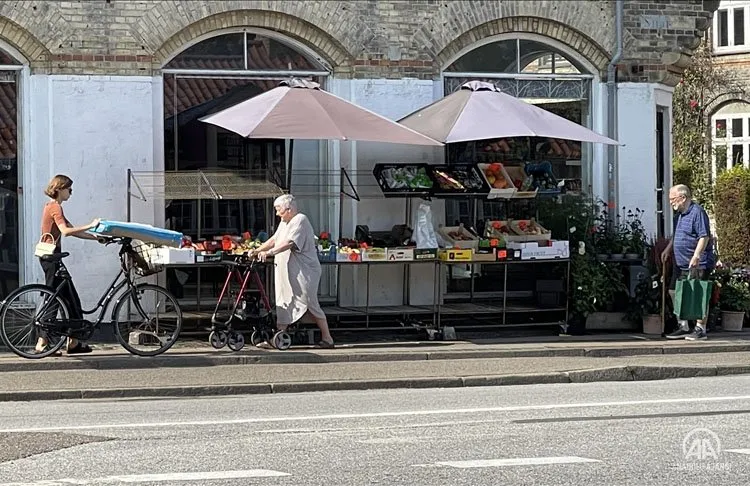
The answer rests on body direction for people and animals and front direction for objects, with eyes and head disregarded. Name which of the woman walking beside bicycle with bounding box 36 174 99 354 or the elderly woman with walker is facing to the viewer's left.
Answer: the elderly woman with walker

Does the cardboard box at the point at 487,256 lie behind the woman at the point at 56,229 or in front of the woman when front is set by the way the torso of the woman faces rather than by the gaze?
in front

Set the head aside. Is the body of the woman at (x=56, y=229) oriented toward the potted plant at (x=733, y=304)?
yes

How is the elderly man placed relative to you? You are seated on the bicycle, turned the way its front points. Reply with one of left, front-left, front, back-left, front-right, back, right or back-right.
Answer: front

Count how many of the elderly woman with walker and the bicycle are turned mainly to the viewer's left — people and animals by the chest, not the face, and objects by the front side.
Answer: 1

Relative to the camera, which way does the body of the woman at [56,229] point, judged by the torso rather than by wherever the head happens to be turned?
to the viewer's right

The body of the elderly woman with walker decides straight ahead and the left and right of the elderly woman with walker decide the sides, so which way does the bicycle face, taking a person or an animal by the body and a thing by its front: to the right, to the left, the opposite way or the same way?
the opposite way

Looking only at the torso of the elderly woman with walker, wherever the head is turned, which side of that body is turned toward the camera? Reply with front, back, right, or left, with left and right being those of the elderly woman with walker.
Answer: left

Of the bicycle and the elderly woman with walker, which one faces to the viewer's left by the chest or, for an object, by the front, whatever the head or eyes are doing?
the elderly woman with walker

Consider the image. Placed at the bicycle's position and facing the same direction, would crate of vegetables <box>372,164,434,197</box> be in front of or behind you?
in front

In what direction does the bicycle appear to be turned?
to the viewer's right

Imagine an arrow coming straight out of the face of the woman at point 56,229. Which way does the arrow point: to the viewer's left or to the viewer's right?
to the viewer's right

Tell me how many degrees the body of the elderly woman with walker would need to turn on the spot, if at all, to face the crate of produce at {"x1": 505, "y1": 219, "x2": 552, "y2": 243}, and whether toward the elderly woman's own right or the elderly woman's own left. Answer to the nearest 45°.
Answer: approximately 135° to the elderly woman's own right
